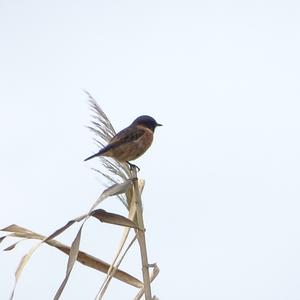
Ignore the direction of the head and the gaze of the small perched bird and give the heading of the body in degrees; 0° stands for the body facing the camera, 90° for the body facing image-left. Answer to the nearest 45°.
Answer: approximately 270°
